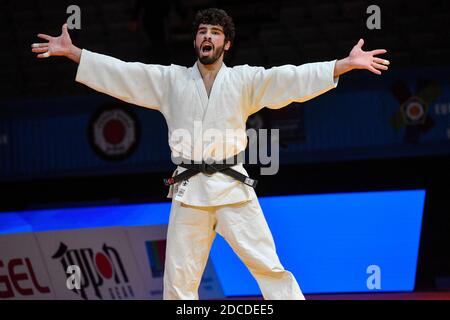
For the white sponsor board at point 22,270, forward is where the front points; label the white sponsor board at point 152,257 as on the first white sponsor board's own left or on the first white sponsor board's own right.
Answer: on the first white sponsor board's own left

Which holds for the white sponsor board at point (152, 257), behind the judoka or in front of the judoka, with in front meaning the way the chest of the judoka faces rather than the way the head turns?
behind

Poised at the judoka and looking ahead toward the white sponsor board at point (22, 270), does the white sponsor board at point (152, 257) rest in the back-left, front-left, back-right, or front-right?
front-right

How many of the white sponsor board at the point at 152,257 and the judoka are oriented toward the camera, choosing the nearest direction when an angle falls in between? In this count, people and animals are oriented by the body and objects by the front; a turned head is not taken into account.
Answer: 2

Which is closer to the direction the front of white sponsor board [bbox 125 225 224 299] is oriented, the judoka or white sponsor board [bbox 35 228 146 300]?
the judoka

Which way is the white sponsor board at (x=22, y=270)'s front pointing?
toward the camera

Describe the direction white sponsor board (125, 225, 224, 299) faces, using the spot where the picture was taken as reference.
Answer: facing the viewer

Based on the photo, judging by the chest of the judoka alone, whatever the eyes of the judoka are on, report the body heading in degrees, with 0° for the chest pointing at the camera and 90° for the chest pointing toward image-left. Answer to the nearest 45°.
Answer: approximately 0°

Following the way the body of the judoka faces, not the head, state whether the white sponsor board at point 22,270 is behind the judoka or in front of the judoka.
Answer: behind

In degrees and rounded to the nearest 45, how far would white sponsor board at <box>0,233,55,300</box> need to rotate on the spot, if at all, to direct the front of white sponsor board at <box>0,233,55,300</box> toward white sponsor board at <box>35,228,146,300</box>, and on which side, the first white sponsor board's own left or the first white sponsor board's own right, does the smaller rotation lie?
approximately 90° to the first white sponsor board's own left

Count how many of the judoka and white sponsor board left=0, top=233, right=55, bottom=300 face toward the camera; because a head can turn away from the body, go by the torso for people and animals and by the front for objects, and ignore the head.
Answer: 2

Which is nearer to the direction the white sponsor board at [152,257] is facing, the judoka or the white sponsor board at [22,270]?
the judoka

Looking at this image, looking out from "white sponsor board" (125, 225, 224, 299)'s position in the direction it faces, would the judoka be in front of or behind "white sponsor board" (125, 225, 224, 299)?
in front
